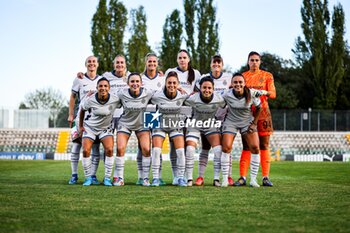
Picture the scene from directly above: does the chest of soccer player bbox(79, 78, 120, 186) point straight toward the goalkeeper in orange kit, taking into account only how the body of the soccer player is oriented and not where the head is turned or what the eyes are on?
no

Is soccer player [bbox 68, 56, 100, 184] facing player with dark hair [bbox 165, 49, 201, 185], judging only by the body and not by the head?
no

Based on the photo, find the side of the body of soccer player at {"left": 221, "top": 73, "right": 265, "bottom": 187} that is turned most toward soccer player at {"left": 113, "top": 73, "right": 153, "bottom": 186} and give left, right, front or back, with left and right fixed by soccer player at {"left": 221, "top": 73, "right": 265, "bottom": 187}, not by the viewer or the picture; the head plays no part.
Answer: right

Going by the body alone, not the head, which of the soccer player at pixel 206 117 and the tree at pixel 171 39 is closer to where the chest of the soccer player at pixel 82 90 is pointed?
the soccer player

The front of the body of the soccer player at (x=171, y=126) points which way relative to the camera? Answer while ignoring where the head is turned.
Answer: toward the camera

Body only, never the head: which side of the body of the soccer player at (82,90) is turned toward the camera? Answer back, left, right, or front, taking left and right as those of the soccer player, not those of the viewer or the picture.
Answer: front

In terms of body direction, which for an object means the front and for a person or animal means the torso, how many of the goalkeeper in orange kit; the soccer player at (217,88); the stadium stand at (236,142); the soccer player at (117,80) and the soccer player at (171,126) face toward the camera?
5

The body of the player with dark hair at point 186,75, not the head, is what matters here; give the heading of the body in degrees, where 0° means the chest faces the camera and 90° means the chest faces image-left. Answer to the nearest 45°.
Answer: approximately 0°

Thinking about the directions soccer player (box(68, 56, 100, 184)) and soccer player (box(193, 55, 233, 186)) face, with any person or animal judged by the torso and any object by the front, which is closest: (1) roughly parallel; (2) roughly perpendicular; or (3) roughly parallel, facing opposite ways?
roughly parallel

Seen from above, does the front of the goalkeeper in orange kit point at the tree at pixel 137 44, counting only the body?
no

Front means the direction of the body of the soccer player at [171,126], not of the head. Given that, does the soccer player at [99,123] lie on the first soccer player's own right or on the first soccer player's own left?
on the first soccer player's own right

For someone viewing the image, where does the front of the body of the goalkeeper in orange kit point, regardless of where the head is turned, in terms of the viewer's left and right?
facing the viewer

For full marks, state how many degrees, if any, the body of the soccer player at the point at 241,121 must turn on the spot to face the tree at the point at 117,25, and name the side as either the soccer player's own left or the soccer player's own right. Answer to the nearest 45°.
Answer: approximately 180°

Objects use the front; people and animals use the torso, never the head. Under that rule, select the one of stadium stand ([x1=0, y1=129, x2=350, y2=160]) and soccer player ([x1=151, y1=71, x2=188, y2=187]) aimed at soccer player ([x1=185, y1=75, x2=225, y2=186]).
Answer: the stadium stand

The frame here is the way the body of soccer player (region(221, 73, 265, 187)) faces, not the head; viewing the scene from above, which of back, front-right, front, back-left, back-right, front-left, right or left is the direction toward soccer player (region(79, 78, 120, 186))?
right

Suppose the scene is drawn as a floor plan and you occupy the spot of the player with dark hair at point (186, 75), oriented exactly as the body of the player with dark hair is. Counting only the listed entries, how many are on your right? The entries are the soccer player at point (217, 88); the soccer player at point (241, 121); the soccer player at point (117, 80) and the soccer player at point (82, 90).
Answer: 2

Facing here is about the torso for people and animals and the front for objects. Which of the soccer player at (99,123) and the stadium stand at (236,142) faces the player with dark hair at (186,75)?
the stadium stand

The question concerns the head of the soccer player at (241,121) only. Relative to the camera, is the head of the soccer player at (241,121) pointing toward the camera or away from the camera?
toward the camera

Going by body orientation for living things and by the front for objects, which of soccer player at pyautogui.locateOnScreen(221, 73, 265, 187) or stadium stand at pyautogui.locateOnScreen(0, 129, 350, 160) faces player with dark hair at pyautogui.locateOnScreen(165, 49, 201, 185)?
the stadium stand

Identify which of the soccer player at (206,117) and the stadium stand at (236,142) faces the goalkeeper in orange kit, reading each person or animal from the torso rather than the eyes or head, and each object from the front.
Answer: the stadium stand

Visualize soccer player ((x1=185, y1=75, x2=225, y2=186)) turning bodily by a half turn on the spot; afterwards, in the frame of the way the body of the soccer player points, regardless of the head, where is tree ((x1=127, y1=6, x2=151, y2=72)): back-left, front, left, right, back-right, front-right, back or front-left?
front
